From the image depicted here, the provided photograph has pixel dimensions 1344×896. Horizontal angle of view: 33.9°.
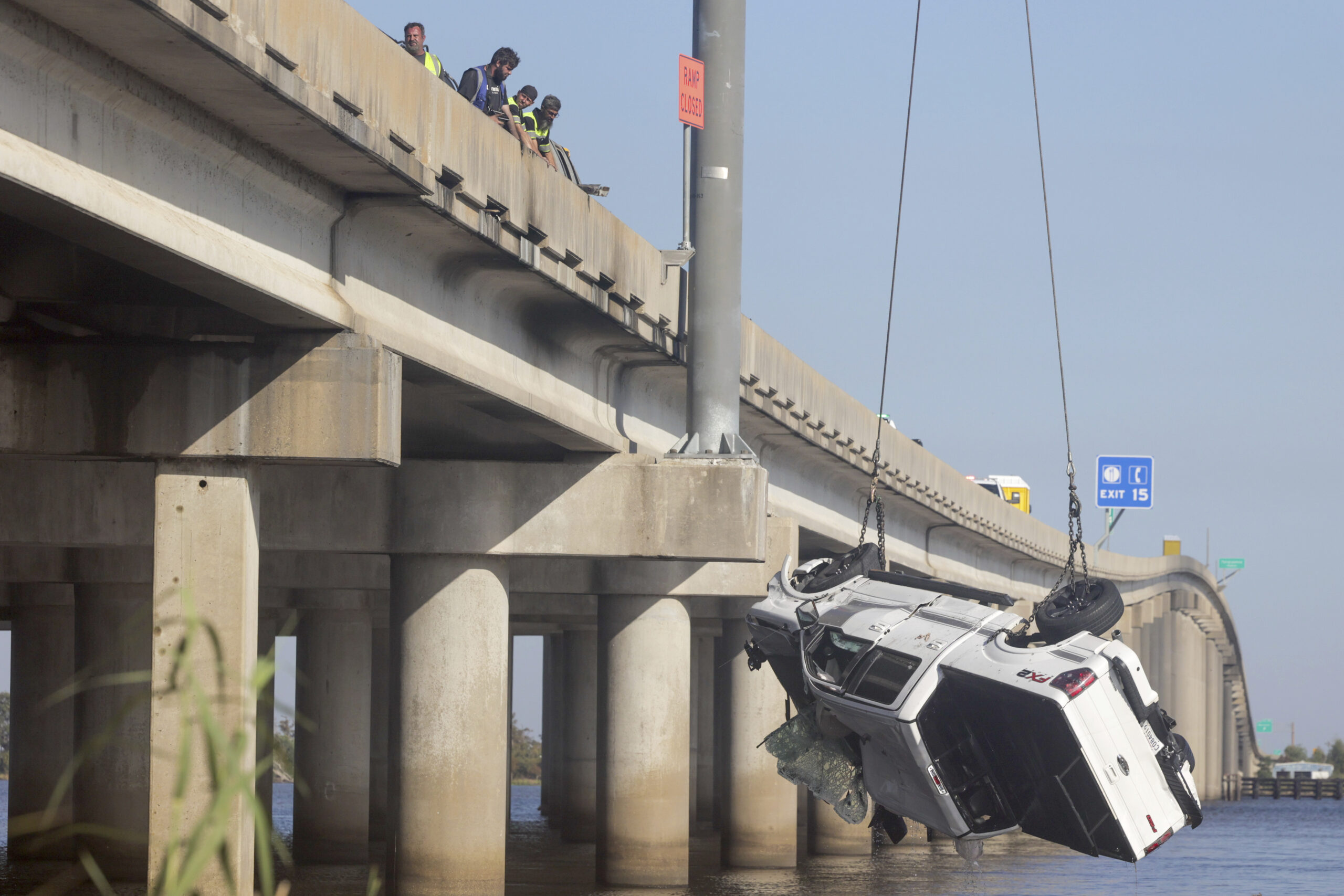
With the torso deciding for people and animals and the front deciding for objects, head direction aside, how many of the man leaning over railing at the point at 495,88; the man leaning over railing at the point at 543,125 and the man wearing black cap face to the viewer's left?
0

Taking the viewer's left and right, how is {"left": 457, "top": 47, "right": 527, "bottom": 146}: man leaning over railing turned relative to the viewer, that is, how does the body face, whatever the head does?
facing the viewer and to the right of the viewer

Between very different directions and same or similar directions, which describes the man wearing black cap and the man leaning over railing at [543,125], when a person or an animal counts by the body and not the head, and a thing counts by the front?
same or similar directions

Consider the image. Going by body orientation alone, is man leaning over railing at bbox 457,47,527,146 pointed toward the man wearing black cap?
no

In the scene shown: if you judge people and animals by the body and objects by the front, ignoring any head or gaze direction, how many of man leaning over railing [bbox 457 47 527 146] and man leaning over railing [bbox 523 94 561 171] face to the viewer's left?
0

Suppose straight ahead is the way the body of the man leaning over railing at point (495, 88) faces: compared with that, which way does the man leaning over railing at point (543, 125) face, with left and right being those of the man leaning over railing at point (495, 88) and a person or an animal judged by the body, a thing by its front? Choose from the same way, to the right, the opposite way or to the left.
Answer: the same way

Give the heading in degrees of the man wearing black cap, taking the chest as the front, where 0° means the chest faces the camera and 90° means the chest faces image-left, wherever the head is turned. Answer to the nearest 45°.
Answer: approximately 315°

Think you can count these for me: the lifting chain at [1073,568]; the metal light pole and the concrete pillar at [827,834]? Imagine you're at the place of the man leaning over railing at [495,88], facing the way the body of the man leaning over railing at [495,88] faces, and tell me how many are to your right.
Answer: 0

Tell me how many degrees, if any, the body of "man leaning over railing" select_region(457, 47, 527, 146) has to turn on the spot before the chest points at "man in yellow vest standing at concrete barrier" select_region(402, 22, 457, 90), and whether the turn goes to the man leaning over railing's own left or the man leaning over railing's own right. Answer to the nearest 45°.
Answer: approximately 135° to the man leaning over railing's own right

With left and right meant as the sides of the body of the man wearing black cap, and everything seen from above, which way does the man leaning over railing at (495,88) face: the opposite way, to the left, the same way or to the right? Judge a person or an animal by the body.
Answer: the same way

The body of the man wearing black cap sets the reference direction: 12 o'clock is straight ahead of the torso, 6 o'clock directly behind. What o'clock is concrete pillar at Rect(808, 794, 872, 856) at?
The concrete pillar is roughly at 8 o'clock from the man wearing black cap.

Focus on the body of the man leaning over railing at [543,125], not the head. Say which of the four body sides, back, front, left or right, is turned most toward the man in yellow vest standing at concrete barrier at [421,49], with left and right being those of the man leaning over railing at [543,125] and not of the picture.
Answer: right
